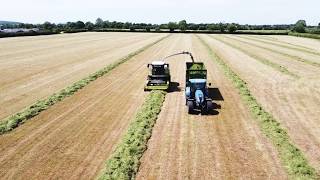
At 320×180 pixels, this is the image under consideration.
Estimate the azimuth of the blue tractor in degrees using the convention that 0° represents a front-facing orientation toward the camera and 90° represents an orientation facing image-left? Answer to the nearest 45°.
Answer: approximately 0°
